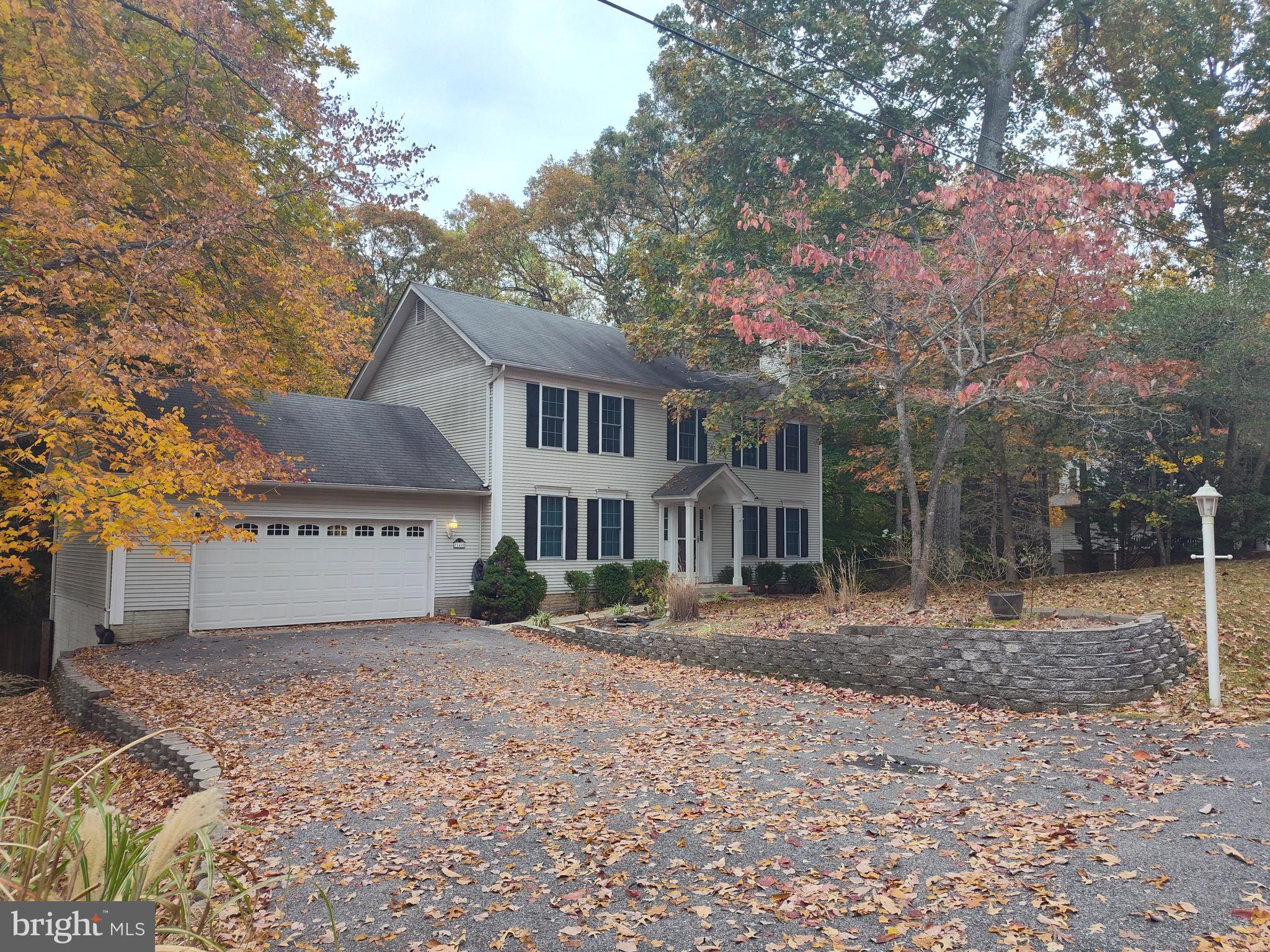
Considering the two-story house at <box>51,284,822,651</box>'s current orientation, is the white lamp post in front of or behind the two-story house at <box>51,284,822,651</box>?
in front

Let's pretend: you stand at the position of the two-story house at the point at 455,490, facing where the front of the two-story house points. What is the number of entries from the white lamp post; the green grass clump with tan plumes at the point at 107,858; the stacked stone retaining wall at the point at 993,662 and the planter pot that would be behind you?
0

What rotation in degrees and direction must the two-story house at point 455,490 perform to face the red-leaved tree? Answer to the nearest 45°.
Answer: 0° — it already faces it

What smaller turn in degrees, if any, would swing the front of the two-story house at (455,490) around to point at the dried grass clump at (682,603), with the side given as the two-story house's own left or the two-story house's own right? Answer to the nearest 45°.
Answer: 0° — it already faces it

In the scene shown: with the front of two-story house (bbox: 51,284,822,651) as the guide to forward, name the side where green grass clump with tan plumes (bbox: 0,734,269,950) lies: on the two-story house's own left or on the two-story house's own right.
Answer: on the two-story house's own right

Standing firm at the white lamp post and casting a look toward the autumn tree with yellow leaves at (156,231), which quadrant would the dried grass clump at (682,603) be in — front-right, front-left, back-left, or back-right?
front-right

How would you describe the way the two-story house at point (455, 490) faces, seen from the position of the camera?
facing the viewer and to the right of the viewer

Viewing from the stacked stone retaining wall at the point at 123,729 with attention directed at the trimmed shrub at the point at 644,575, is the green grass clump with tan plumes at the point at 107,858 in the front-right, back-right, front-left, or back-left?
back-right

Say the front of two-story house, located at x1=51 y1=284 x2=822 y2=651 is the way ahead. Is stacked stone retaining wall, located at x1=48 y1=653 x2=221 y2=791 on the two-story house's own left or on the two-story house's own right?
on the two-story house's own right

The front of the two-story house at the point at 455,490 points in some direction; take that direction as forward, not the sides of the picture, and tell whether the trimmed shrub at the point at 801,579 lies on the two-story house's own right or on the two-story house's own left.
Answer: on the two-story house's own left

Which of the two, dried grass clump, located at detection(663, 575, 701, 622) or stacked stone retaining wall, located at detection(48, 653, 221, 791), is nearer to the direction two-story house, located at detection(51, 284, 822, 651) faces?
the dried grass clump

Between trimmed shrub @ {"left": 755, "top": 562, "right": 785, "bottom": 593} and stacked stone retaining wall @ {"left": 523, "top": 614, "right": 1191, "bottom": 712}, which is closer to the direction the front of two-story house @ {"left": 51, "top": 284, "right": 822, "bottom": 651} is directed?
the stacked stone retaining wall

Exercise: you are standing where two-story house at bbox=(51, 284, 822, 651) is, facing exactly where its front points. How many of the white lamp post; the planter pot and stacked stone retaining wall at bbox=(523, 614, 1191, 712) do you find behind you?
0
